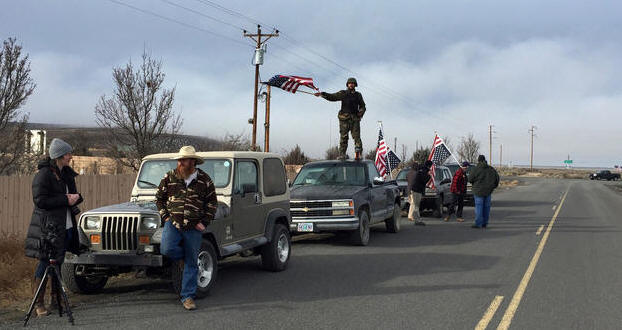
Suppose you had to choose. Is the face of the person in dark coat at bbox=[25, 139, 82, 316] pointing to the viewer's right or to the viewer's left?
to the viewer's right

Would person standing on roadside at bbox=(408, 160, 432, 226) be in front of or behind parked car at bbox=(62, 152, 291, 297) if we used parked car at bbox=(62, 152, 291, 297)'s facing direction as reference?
behind

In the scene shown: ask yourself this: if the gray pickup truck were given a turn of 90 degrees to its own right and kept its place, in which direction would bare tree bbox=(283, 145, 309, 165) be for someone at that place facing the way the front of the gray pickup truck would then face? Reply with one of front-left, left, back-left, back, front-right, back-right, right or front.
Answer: front-right

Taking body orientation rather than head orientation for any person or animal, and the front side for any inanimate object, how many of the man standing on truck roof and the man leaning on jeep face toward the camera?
2

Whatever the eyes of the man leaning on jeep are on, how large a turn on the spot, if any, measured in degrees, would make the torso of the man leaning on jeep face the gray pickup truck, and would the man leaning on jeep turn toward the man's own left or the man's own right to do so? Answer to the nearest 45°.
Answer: approximately 135° to the man's own left

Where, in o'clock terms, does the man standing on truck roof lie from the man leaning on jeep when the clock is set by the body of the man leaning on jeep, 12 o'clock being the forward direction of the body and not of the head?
The man standing on truck roof is roughly at 7 o'clock from the man leaning on jeep.

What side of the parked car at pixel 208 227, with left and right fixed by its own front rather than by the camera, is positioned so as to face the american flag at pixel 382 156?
back
